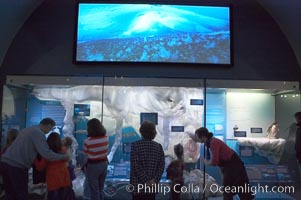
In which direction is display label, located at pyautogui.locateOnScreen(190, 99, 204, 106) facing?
toward the camera

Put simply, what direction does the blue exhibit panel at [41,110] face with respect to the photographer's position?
facing the viewer

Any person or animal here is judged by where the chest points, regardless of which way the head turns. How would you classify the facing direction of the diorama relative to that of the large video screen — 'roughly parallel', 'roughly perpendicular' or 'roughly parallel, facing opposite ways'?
roughly parallel

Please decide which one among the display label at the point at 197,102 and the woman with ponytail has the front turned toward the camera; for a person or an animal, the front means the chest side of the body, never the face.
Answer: the display label

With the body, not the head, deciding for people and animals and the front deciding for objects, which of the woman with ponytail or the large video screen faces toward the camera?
the large video screen

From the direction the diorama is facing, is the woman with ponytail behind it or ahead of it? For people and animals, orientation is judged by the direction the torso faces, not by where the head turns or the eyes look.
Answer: ahead

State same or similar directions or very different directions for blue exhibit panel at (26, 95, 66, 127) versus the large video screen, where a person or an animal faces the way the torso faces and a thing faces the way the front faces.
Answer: same or similar directions

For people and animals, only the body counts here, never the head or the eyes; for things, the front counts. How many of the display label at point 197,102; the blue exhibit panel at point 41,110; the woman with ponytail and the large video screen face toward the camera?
3

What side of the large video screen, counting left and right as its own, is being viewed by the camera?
front

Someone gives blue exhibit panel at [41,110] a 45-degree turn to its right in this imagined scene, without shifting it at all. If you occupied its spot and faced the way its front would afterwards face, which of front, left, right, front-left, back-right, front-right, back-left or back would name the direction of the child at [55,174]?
front-left

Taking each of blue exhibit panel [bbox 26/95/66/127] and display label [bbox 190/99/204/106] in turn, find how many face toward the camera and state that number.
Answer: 2

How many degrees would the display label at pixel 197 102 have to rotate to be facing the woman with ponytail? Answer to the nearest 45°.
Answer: approximately 45° to its left

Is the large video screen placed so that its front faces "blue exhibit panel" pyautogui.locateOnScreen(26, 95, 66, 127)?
no
